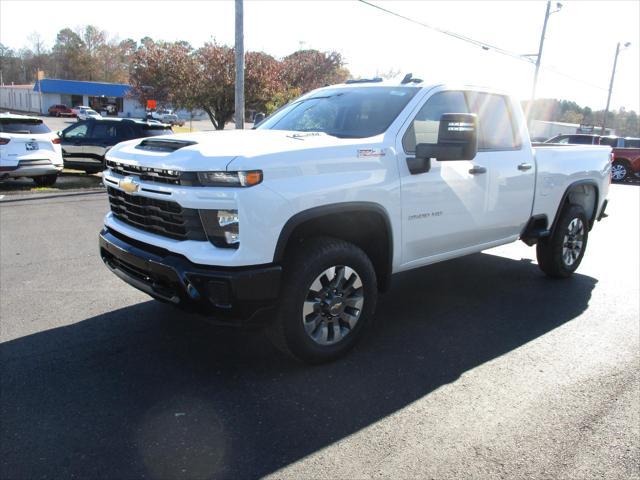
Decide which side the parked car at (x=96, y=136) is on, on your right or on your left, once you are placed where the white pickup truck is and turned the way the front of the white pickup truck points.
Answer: on your right

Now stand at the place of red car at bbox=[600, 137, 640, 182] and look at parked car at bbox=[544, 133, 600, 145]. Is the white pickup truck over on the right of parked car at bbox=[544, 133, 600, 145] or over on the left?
left

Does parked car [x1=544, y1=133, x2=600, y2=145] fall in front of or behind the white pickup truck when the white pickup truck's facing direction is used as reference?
behind

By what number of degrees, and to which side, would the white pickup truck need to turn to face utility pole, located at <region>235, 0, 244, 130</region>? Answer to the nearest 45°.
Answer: approximately 135° to its right

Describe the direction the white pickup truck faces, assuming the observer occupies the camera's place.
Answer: facing the viewer and to the left of the viewer

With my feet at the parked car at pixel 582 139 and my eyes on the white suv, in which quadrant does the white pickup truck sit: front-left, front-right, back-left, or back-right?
front-left

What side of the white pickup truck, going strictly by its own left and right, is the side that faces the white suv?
right

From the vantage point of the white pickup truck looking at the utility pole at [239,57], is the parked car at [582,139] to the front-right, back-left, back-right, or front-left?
front-right

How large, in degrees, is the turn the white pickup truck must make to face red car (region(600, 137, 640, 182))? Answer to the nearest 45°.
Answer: approximately 180°
